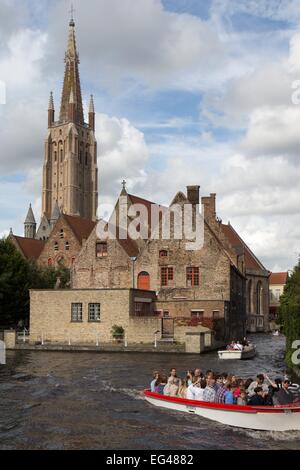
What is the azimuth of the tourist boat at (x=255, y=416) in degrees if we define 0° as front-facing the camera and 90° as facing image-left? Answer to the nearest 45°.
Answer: approximately 135°

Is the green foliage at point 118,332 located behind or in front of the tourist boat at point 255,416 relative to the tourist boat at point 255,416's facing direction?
in front
